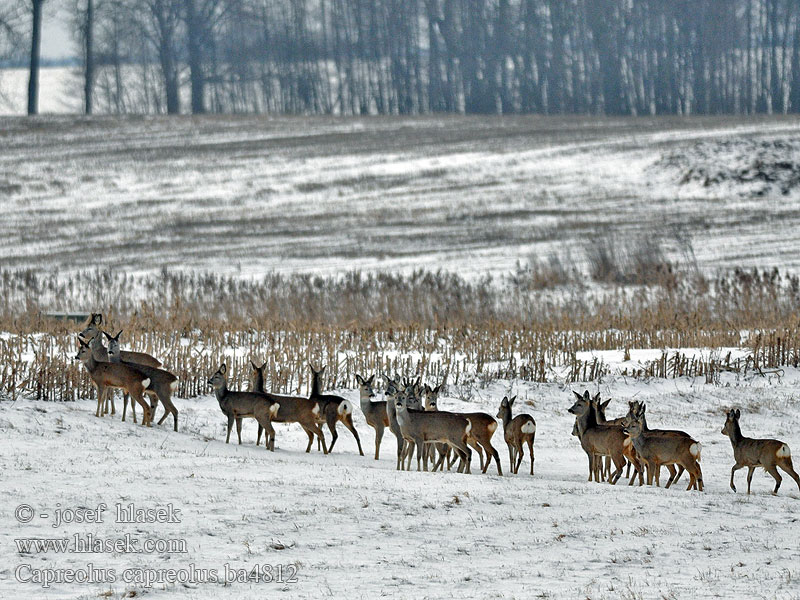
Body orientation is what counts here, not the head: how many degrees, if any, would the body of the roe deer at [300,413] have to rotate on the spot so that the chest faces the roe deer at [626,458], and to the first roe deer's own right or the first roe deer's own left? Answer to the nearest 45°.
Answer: approximately 180°

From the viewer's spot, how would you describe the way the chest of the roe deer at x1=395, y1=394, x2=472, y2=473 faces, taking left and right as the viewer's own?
facing to the left of the viewer

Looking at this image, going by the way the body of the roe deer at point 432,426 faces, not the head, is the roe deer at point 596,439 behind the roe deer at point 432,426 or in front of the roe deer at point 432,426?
behind

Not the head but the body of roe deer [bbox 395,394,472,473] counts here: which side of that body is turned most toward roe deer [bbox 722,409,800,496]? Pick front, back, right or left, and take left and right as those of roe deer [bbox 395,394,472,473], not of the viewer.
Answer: back

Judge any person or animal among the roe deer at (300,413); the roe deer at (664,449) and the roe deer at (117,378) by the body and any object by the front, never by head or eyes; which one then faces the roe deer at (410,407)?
the roe deer at (664,449)

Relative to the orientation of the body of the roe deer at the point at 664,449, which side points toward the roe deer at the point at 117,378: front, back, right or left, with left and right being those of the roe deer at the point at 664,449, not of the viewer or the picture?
front

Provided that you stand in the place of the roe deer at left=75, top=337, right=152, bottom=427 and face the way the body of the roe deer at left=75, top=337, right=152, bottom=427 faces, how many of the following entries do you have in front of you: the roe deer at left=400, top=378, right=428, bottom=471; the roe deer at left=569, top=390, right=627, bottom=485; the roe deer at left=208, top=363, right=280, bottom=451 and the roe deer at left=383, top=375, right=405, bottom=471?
0

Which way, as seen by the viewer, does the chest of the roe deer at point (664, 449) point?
to the viewer's left

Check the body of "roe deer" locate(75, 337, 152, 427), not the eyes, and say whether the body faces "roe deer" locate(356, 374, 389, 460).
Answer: no

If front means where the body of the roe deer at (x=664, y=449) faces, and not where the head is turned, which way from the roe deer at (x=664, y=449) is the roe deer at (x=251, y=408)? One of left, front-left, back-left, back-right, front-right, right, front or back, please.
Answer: front

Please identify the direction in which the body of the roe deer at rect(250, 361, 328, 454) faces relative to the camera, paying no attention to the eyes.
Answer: to the viewer's left

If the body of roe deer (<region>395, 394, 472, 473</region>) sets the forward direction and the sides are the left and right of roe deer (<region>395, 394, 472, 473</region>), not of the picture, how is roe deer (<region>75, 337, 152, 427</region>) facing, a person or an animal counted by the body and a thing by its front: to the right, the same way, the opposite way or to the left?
the same way

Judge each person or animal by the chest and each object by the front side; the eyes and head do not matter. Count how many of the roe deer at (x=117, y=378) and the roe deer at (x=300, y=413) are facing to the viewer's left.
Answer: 2

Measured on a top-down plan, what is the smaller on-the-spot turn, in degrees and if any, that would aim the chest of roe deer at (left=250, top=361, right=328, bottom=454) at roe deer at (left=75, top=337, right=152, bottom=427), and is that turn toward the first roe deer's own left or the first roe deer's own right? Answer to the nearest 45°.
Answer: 0° — it already faces it

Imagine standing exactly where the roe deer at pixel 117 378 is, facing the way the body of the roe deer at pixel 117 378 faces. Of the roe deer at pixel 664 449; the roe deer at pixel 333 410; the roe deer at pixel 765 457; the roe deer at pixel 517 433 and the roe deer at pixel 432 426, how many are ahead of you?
0

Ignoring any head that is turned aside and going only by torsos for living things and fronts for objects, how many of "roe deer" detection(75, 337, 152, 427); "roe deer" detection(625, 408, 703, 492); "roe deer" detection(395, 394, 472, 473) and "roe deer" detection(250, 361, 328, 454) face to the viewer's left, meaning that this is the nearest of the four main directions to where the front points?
4

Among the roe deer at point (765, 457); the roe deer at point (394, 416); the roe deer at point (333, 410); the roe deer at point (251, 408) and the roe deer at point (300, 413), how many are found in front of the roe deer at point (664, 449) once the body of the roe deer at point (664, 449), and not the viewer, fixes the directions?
4

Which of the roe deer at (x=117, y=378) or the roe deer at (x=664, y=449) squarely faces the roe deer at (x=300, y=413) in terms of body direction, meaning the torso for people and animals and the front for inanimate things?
the roe deer at (x=664, y=449)

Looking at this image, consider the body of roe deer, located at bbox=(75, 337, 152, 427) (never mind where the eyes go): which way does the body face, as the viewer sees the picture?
to the viewer's left

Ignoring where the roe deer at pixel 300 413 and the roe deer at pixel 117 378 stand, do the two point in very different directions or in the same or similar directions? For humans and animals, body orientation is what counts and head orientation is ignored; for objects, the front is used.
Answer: same or similar directions

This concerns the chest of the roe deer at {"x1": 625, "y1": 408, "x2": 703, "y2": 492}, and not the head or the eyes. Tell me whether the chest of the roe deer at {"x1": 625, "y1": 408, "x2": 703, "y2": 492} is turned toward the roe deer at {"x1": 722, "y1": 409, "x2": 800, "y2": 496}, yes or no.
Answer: no
